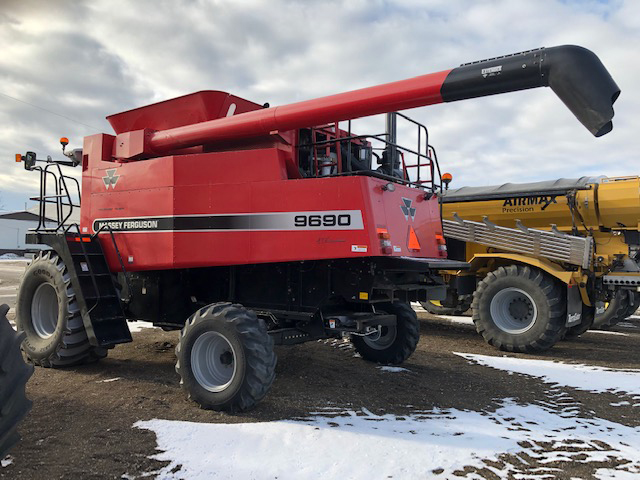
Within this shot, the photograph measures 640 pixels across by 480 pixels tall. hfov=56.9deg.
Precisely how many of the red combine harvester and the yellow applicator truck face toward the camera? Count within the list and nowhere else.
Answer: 0

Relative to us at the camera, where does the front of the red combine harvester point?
facing away from the viewer and to the left of the viewer

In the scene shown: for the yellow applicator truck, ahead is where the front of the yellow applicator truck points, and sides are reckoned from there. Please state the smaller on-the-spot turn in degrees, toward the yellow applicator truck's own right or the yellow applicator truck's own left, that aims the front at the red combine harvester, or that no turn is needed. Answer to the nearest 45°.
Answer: approximately 90° to the yellow applicator truck's own left

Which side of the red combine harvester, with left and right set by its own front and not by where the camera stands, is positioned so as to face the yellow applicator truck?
right
